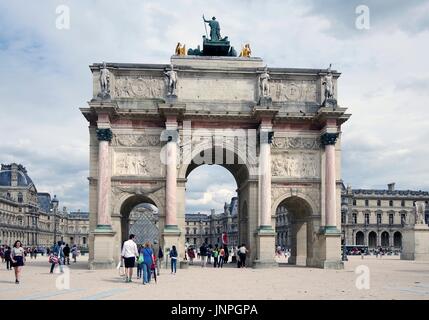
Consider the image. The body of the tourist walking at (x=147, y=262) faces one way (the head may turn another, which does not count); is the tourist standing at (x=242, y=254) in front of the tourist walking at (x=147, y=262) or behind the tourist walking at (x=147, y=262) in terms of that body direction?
in front

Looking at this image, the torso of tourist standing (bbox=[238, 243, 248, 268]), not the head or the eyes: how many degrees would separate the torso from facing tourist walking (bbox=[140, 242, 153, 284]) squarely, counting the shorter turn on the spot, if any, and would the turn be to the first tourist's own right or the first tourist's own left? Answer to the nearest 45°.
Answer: approximately 180°

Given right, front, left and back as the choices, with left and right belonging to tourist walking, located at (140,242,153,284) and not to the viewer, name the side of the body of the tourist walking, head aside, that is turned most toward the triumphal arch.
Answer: front

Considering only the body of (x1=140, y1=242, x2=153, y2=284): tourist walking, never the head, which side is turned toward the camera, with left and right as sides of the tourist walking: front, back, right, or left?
back

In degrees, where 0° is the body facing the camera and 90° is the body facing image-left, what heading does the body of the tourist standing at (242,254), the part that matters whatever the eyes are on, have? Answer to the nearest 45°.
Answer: approximately 180°

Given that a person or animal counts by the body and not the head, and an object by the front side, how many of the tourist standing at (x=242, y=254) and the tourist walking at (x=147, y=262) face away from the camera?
2
